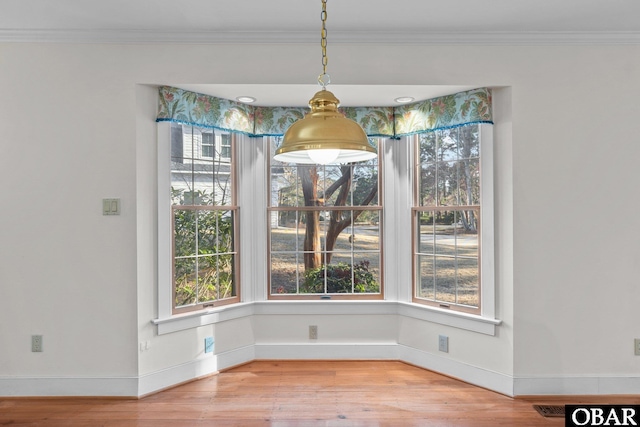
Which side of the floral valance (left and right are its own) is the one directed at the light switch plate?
right

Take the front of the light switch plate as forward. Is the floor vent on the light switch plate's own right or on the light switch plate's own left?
on the light switch plate's own left

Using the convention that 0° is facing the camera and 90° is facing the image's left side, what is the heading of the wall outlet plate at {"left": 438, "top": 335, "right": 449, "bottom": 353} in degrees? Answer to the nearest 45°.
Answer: approximately 45°

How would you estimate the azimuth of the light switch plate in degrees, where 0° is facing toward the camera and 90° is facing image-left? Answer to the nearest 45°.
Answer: approximately 0°

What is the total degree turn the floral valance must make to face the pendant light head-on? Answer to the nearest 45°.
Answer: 0° — it already faces it

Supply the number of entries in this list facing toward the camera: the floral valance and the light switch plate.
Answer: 2
